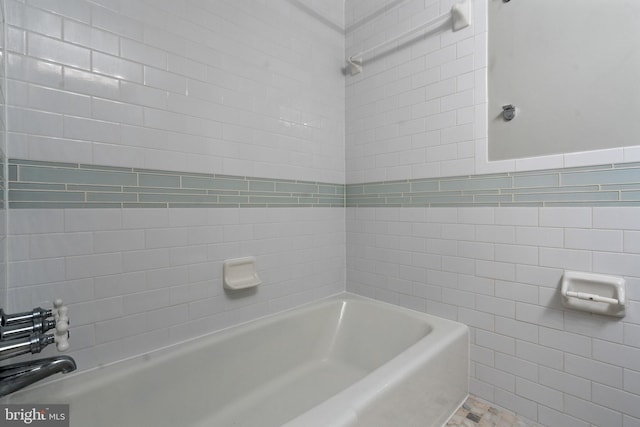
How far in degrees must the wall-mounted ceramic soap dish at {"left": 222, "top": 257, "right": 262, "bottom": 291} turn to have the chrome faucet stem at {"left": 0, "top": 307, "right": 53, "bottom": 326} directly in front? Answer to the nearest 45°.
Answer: approximately 90° to its right

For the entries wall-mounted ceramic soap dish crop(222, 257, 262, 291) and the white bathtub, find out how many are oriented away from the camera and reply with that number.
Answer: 0

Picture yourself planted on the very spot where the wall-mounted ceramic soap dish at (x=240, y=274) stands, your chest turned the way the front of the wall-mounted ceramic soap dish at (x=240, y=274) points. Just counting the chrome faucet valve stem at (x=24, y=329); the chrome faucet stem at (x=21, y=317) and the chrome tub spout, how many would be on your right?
3

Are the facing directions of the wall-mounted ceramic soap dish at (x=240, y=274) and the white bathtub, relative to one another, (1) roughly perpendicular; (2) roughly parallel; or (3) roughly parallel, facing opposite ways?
roughly parallel

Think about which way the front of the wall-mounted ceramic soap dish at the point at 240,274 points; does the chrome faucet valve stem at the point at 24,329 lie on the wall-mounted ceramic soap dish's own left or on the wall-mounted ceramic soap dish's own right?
on the wall-mounted ceramic soap dish's own right

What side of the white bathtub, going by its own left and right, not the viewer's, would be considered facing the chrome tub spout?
right

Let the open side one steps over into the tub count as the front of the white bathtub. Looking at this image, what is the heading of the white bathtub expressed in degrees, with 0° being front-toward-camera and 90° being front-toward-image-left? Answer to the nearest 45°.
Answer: approximately 315°

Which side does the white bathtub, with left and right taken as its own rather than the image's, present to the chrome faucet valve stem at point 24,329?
right

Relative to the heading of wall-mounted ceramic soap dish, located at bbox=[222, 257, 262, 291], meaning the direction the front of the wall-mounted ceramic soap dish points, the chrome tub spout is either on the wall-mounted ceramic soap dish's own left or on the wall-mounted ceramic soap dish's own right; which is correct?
on the wall-mounted ceramic soap dish's own right

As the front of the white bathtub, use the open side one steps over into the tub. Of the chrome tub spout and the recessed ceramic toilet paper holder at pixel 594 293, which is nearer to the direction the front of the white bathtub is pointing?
the recessed ceramic toilet paper holder

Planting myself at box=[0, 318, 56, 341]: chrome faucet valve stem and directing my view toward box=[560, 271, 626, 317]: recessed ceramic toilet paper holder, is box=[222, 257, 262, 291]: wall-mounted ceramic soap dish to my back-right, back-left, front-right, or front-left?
front-left
